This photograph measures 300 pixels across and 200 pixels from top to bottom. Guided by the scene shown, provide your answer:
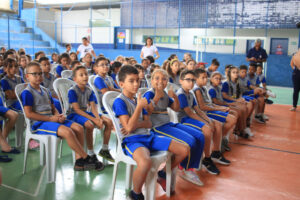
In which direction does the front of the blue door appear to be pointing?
toward the camera

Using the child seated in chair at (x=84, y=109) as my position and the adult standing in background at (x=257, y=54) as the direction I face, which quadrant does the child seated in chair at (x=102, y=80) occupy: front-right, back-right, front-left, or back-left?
front-left

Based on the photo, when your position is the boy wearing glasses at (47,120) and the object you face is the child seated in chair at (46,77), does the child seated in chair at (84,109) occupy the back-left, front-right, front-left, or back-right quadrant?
front-right

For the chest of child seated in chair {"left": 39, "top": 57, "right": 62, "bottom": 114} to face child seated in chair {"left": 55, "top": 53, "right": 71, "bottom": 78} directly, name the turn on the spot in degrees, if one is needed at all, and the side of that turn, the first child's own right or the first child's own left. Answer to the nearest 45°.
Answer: approximately 135° to the first child's own left

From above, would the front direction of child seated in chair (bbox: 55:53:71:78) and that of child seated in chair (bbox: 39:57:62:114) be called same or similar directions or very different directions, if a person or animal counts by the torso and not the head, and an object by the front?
same or similar directions

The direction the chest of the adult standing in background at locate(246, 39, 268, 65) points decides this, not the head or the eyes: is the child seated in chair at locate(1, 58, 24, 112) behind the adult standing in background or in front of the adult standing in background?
in front
